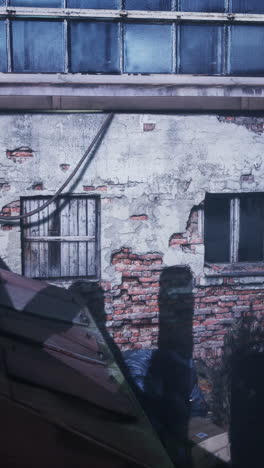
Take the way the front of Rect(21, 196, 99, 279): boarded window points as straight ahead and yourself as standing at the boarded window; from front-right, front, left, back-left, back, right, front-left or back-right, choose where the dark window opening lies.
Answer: left

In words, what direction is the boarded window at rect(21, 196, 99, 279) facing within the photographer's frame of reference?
facing the viewer
